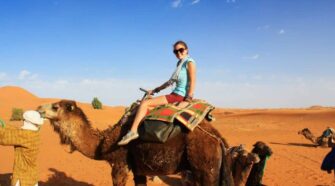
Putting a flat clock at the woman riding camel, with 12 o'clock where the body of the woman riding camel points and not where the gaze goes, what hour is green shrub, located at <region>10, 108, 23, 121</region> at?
The green shrub is roughly at 2 o'clock from the woman riding camel.

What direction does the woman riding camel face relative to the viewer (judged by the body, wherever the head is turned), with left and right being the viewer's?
facing to the left of the viewer

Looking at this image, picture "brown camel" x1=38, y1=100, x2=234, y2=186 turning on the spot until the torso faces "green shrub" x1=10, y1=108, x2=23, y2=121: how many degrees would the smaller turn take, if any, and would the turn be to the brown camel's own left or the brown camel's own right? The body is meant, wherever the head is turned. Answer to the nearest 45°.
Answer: approximately 90° to the brown camel's own right

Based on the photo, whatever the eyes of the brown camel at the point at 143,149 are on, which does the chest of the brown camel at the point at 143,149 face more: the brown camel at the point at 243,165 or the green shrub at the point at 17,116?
the green shrub

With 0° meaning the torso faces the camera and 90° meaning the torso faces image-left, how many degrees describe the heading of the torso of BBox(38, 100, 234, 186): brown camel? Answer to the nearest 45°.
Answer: approximately 90°

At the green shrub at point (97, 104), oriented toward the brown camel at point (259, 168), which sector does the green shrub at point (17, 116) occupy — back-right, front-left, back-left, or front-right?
front-right

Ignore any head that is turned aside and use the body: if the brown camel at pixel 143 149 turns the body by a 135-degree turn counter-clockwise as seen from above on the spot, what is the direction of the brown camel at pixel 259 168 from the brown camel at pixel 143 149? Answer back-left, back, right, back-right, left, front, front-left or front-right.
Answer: left
